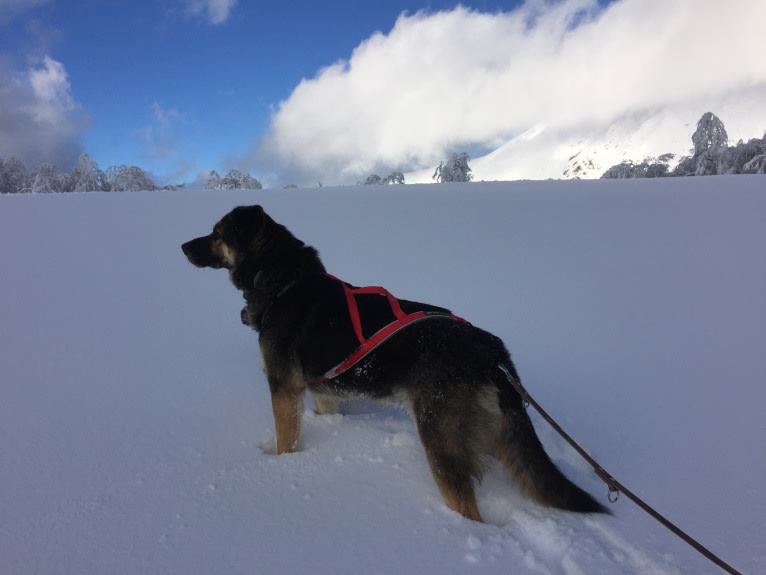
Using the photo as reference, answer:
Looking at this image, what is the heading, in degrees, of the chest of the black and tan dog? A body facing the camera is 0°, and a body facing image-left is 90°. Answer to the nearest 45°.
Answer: approximately 135°

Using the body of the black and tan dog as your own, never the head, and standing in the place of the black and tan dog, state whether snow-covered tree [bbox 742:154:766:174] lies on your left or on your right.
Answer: on your right

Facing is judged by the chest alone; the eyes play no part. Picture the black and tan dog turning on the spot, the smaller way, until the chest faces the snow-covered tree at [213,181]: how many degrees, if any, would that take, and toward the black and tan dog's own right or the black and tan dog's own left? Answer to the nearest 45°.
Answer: approximately 45° to the black and tan dog's own right

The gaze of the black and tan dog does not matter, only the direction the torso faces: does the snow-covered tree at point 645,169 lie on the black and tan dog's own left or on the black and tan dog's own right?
on the black and tan dog's own right

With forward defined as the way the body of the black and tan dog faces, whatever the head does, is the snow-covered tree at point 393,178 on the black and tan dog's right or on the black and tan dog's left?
on the black and tan dog's right
